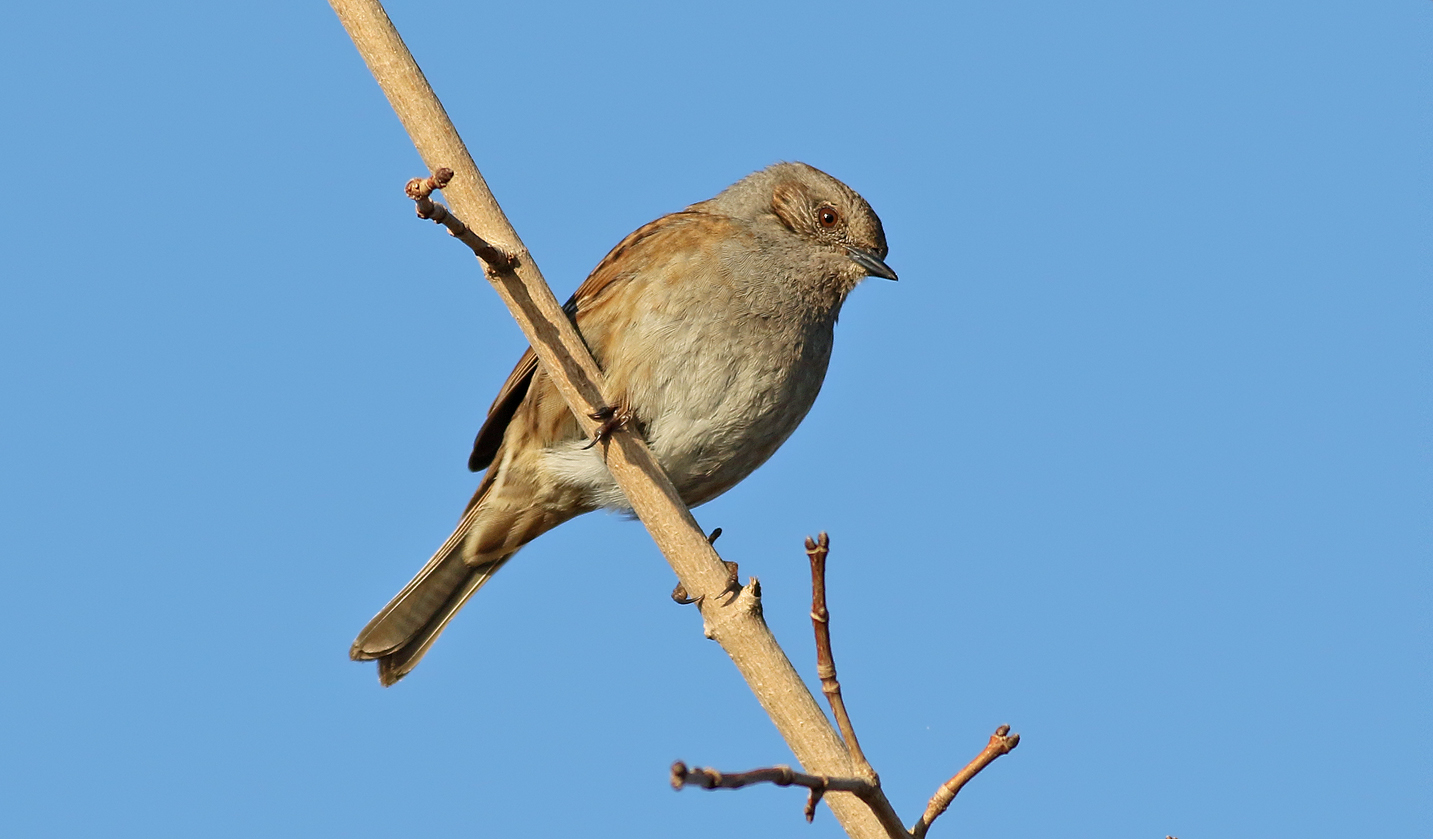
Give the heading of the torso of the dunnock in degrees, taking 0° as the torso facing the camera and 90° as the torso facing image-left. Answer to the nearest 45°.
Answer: approximately 315°
